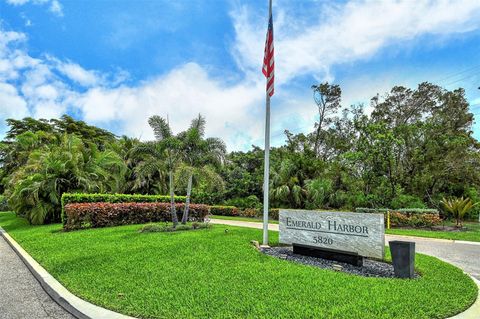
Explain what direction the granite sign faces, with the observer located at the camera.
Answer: facing the viewer and to the left of the viewer

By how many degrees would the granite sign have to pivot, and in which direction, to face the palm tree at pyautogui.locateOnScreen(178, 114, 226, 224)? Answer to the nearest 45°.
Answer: approximately 90° to its right

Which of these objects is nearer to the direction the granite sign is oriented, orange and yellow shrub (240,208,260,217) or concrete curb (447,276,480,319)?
the concrete curb

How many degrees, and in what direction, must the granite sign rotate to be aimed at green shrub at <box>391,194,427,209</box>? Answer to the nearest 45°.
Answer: approximately 135° to its right

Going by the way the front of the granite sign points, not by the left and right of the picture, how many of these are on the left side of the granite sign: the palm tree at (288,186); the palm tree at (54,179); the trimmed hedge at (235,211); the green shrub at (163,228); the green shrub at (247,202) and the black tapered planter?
1

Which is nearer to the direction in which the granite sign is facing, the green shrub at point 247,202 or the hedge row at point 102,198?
the hedge row

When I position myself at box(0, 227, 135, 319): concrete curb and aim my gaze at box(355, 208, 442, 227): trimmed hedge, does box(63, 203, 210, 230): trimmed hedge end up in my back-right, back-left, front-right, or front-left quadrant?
front-left

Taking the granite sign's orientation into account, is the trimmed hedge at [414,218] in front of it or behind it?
behind

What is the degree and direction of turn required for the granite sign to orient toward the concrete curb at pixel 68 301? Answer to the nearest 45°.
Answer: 0° — it already faces it

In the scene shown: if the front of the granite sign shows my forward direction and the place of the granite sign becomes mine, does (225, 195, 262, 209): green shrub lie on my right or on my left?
on my right

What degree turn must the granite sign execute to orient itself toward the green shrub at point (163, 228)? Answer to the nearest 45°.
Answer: approximately 90° to its right

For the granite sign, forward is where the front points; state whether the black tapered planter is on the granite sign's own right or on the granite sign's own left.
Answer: on the granite sign's own left

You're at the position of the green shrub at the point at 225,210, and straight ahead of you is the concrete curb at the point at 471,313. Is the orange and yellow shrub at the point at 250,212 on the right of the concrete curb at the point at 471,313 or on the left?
left
